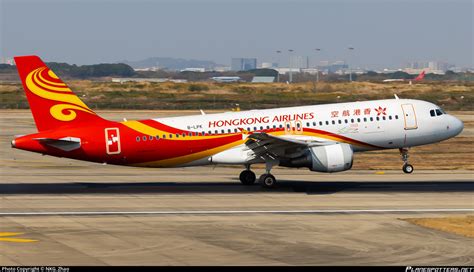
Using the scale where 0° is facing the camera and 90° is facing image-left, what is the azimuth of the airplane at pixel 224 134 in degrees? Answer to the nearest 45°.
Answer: approximately 270°
